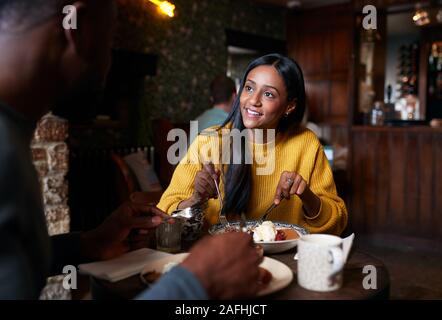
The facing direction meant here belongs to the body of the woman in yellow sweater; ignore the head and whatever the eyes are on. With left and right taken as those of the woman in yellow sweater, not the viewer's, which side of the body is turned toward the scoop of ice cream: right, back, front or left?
front

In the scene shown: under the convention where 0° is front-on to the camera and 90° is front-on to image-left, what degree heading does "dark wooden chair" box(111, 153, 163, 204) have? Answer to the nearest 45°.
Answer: approximately 270°

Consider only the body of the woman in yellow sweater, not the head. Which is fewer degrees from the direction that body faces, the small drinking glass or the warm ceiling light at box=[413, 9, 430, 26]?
the small drinking glass

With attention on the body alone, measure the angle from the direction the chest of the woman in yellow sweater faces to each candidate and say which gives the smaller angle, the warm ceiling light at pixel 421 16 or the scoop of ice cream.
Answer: the scoop of ice cream

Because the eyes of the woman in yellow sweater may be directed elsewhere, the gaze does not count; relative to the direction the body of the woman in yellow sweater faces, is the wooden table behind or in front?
in front

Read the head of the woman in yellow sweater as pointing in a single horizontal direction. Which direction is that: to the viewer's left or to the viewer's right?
to the viewer's left

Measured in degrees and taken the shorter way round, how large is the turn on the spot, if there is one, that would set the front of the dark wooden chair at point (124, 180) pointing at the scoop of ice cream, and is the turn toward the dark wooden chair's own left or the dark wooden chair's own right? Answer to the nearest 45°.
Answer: approximately 90° to the dark wooden chair's own right

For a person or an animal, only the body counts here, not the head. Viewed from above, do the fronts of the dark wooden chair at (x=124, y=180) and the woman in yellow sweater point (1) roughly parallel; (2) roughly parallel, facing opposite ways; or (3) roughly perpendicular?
roughly perpendicular

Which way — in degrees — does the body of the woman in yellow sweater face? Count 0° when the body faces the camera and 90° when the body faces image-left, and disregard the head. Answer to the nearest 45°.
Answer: approximately 0°

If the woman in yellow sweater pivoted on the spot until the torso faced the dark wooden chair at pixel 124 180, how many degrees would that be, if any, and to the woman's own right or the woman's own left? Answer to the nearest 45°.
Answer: approximately 135° to the woman's own right

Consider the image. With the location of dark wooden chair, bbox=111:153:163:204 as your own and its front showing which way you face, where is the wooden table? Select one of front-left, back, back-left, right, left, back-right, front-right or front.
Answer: right
